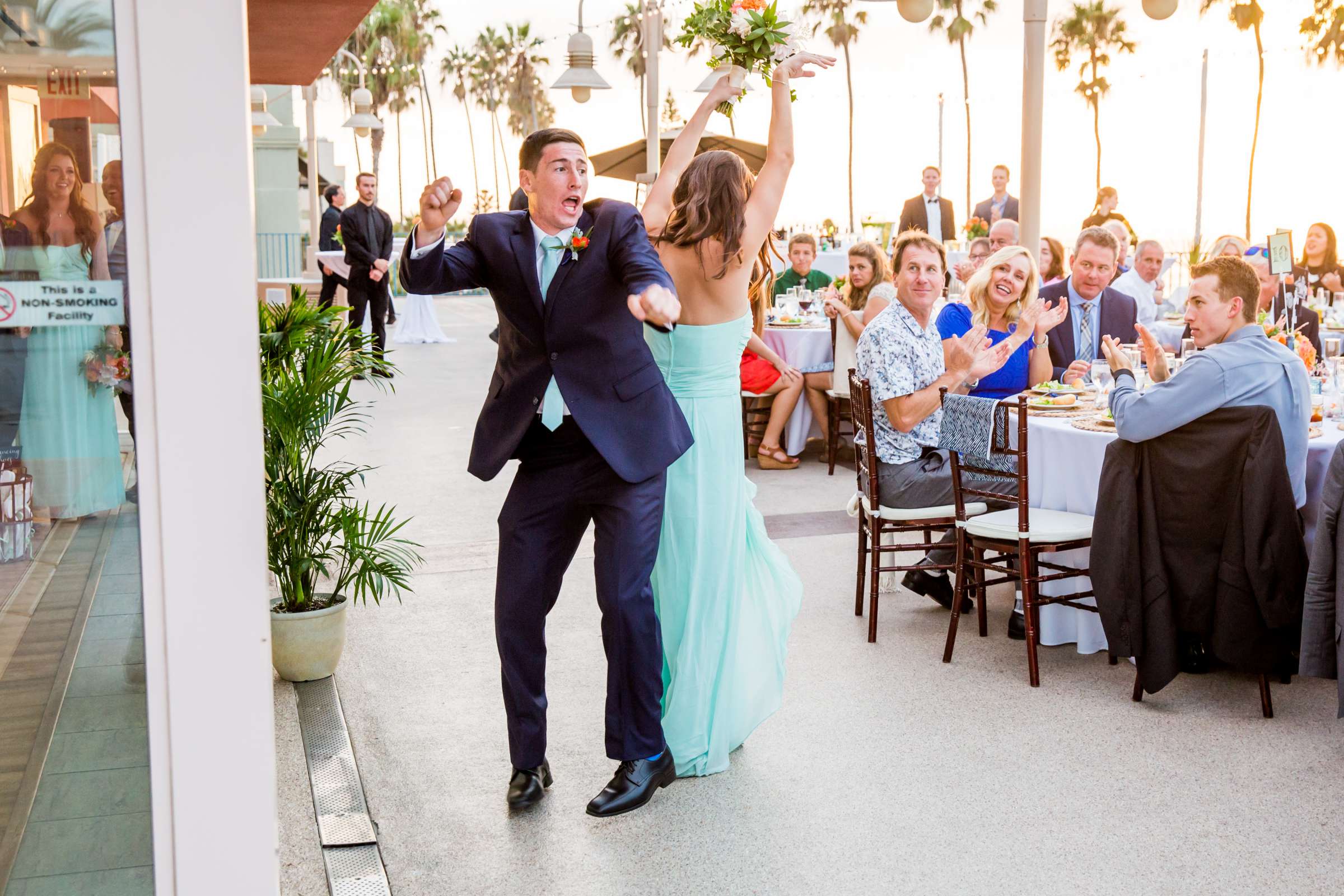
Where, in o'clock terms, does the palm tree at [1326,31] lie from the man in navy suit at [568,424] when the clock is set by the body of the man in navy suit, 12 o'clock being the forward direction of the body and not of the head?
The palm tree is roughly at 7 o'clock from the man in navy suit.

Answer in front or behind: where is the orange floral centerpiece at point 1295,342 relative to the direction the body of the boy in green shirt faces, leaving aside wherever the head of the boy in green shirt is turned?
in front

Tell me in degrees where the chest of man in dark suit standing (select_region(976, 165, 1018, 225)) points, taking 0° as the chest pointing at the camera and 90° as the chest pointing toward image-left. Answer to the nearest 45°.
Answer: approximately 0°

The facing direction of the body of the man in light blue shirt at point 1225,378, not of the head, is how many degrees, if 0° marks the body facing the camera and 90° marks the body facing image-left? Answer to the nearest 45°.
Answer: approximately 135°

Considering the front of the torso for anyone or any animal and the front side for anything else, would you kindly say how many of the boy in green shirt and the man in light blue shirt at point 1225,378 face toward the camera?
1

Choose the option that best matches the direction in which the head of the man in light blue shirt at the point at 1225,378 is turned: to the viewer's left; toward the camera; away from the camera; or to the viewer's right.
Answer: to the viewer's left
